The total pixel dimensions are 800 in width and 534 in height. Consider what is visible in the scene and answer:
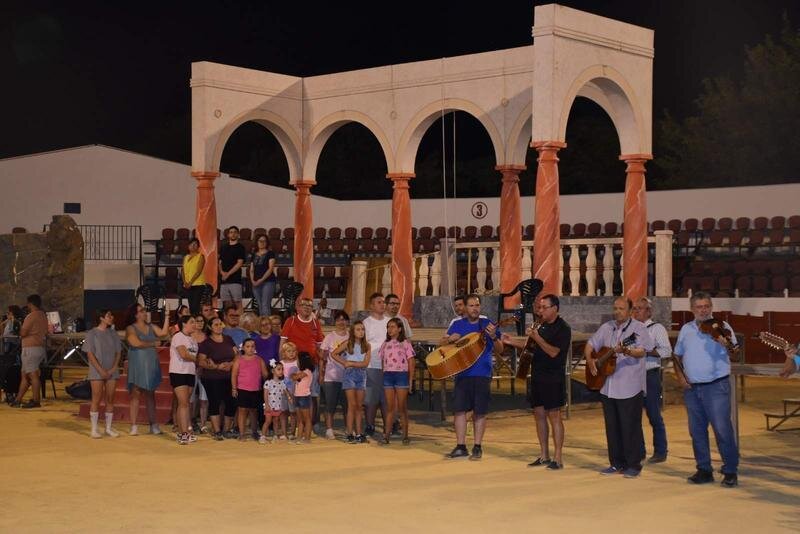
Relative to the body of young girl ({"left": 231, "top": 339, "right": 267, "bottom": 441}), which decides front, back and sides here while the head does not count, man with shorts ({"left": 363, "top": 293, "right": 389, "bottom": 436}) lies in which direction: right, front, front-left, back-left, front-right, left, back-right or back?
left

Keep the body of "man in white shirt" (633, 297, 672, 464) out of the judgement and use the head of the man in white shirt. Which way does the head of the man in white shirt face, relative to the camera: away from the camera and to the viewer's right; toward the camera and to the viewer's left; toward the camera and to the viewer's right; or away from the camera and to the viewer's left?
toward the camera and to the viewer's left

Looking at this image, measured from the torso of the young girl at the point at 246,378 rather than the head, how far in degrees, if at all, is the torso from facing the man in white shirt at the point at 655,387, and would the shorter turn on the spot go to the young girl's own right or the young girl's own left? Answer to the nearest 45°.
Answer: approximately 45° to the young girl's own left

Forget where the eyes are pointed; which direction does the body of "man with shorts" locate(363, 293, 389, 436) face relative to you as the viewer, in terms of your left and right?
facing the viewer and to the right of the viewer

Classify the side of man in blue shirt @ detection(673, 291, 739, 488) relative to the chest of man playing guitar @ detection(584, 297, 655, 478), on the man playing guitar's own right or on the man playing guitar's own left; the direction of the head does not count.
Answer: on the man playing guitar's own left

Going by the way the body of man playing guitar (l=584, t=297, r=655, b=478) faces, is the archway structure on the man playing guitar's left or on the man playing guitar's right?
on the man playing guitar's right

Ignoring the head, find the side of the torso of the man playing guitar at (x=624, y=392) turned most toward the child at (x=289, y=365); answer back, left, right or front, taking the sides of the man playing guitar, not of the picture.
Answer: right

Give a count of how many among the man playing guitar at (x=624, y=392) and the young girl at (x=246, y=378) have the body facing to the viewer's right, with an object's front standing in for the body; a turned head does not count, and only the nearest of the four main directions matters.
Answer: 0

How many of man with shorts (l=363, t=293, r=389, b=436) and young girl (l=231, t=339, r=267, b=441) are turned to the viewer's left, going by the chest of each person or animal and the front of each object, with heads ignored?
0
